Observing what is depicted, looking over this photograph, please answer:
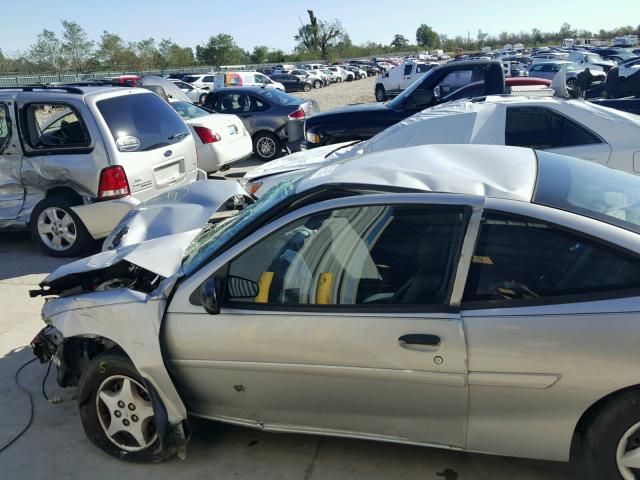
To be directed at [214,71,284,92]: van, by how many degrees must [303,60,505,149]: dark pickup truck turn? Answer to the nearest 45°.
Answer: approximately 90° to its right

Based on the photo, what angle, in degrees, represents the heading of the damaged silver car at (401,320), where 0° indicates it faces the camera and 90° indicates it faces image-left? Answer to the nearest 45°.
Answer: approximately 90°

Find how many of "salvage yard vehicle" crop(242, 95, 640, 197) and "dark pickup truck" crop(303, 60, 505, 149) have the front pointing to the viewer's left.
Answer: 2

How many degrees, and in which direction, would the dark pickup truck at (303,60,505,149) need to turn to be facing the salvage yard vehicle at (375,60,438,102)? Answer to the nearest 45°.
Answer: approximately 90° to its right

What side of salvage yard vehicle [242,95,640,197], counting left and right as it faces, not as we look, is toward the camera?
left

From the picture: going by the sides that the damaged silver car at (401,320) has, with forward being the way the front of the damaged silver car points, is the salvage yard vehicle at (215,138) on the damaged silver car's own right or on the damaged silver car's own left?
on the damaged silver car's own right

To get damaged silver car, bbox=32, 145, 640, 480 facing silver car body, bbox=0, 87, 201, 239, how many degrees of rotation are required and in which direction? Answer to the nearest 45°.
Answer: approximately 45° to its right

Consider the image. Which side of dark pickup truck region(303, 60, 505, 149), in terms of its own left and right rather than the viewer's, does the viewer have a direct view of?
left

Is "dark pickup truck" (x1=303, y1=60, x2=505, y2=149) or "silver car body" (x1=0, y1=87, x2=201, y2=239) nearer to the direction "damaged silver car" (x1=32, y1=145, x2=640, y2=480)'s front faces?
the silver car body

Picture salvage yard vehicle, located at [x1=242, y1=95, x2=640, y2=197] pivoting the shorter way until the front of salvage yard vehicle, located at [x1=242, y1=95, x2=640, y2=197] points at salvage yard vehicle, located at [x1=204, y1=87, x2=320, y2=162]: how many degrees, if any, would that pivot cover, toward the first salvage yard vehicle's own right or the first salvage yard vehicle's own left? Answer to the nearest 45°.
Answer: approximately 45° to the first salvage yard vehicle's own right
